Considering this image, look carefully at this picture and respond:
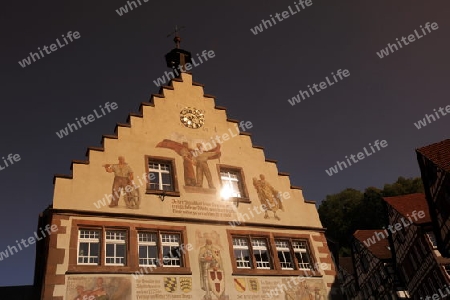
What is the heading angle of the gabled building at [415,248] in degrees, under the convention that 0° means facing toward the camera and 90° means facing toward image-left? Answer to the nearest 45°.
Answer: approximately 45°

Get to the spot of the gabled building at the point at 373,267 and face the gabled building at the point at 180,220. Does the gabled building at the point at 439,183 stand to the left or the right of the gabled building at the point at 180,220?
left

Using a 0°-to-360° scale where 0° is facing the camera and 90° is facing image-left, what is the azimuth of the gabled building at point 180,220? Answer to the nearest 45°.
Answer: approximately 0°

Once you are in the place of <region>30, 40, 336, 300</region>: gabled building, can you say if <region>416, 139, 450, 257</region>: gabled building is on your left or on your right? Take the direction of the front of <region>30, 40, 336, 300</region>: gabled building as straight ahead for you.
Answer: on your left

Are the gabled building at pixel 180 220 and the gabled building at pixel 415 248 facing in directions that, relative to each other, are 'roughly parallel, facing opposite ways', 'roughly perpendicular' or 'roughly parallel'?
roughly perpendicular

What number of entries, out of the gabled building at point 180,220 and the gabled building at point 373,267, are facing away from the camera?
0

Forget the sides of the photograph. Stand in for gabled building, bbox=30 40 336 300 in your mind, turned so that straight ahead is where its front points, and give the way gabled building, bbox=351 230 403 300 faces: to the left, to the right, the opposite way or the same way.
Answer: to the right

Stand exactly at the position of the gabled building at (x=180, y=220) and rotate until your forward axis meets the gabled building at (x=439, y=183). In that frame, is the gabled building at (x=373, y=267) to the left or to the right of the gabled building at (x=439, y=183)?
left

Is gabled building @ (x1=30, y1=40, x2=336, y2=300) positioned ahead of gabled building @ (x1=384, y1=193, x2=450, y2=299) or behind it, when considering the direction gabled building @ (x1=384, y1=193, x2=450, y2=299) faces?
ahead

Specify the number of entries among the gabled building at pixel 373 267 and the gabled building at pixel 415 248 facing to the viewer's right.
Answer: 0

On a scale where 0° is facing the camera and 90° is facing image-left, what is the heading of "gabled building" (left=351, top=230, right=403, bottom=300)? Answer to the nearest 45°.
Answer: approximately 45°
